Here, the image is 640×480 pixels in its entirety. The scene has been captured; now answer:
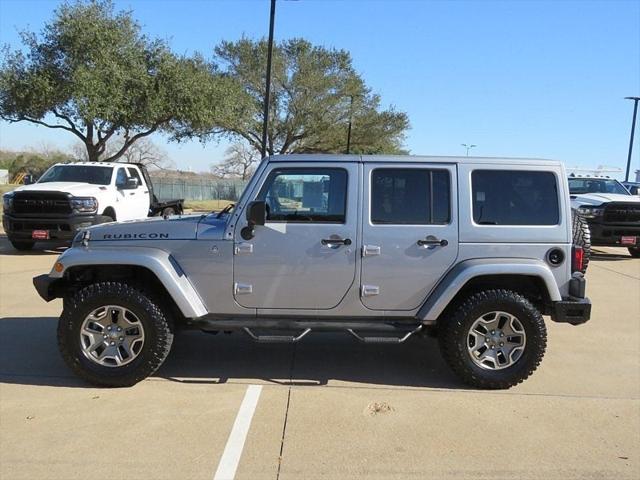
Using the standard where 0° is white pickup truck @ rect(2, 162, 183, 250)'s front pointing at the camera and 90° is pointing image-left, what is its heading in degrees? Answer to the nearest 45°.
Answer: approximately 45°

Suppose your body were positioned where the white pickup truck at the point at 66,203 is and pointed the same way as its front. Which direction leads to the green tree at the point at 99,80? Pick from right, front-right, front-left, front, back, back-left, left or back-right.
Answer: back-right

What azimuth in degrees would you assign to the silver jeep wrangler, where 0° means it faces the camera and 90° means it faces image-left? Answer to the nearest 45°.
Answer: approximately 90°

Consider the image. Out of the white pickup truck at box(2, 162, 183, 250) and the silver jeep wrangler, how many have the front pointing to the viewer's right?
0

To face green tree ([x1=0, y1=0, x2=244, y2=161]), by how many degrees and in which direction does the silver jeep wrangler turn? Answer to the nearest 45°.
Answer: approximately 45° to its right
